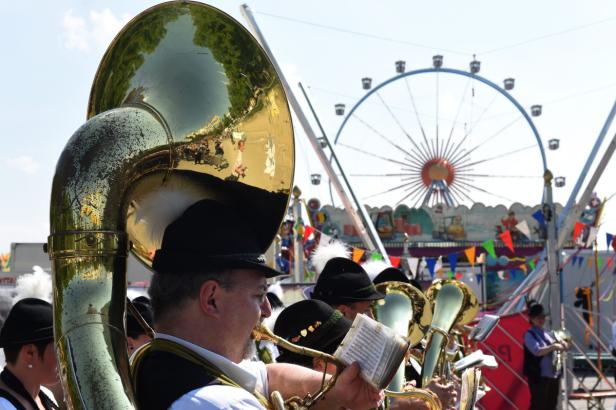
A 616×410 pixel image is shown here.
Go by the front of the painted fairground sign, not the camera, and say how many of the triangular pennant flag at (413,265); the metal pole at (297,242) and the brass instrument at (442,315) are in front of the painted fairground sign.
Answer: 3

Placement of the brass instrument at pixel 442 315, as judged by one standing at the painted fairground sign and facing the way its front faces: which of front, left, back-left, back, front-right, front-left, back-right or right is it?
front

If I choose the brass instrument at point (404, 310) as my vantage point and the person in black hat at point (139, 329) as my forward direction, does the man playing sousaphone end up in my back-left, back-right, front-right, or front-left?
front-left

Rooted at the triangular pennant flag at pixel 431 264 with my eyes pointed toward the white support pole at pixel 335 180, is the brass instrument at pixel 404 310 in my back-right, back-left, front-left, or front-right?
front-left

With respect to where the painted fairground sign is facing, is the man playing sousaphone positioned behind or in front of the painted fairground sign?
in front

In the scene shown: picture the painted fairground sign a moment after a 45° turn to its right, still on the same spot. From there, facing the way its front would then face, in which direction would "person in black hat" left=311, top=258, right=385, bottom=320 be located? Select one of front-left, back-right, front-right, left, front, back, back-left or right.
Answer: front-left

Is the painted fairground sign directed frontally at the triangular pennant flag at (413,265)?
yes

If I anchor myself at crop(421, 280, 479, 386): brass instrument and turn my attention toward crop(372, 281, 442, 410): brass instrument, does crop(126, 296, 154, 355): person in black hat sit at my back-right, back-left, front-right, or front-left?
front-right

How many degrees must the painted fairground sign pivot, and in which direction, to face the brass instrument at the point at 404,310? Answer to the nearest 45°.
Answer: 0° — it already faces it

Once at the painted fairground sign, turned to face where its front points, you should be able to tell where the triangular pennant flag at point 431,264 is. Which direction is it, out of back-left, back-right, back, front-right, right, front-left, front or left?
front

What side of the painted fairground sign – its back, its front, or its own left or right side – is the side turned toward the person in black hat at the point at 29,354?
front

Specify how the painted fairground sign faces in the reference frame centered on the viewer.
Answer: facing the viewer
